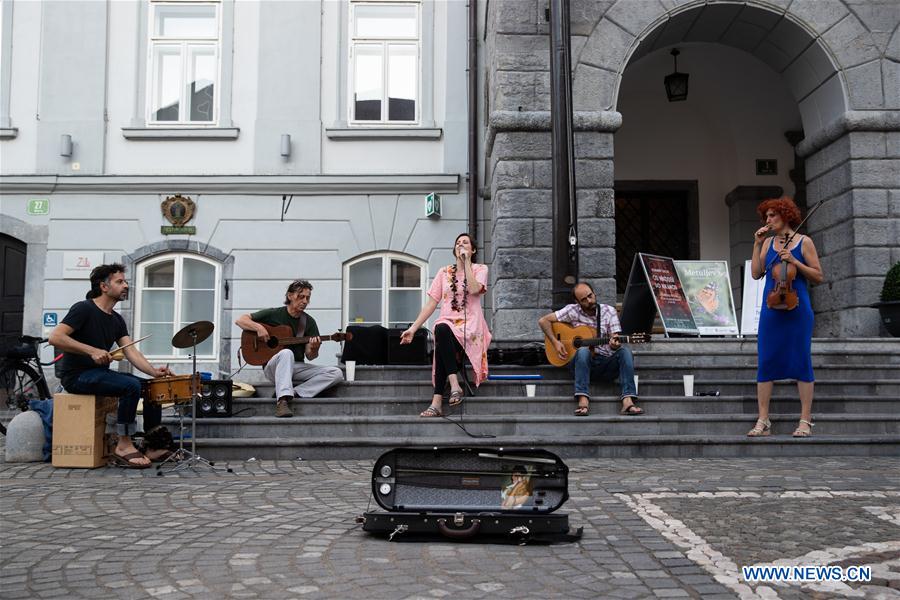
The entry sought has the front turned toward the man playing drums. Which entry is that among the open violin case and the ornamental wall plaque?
the ornamental wall plaque

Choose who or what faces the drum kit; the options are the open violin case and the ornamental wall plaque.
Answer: the ornamental wall plaque

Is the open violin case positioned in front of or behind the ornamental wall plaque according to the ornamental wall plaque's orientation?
in front

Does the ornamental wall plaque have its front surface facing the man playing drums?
yes

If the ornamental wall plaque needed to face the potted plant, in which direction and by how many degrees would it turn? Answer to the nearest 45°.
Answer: approximately 45° to its left

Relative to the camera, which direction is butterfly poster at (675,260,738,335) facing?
toward the camera

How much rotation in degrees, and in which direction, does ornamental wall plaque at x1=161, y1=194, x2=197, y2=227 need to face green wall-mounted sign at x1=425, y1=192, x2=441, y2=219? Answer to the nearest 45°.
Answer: approximately 90° to its left

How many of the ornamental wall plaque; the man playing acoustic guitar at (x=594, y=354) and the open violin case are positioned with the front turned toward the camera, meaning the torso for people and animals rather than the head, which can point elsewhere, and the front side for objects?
3

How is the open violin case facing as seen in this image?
toward the camera

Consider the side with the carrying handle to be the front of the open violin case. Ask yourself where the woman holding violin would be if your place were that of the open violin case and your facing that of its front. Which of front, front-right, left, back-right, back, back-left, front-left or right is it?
back-left

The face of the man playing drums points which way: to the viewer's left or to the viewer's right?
to the viewer's right

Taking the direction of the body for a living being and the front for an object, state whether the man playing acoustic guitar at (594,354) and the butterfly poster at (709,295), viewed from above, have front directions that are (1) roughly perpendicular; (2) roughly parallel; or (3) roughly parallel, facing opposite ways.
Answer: roughly parallel

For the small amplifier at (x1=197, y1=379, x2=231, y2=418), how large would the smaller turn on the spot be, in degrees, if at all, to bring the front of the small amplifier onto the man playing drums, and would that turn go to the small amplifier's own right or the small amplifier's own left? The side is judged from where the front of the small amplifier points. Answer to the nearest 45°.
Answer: approximately 45° to the small amplifier's own right

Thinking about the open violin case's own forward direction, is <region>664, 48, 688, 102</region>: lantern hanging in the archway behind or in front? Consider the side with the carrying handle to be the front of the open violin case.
behind

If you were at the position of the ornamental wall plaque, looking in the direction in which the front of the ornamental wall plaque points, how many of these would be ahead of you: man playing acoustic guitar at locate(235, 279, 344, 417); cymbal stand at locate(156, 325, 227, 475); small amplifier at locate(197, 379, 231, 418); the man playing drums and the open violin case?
5

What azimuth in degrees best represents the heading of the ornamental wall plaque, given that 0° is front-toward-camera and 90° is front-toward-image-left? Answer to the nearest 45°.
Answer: approximately 0°
